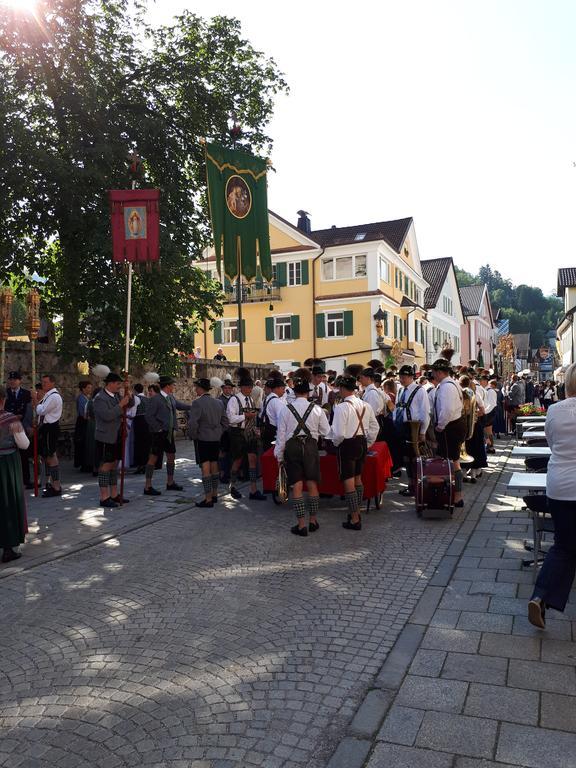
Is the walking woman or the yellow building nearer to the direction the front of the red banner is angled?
the walking woman

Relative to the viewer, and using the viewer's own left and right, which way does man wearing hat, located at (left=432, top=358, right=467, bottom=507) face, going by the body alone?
facing to the left of the viewer

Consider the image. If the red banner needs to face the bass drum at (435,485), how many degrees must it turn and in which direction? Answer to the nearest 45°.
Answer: approximately 45° to its left

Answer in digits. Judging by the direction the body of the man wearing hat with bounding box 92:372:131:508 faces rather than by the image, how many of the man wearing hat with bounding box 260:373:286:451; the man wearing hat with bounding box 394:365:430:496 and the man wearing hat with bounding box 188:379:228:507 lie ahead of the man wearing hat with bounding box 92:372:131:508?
3

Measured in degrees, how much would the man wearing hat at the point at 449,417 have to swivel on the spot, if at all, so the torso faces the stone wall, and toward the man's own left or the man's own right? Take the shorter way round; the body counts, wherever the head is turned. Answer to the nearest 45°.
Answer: approximately 45° to the man's own right

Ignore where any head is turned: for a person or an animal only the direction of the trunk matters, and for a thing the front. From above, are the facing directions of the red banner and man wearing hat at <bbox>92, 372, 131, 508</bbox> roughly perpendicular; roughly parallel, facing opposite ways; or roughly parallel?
roughly perpendicular

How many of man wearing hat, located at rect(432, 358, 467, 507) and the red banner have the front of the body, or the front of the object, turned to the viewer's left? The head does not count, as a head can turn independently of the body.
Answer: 1

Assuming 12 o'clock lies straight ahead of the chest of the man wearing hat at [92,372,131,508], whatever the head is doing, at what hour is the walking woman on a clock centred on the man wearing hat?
The walking woman is roughly at 2 o'clock from the man wearing hat.

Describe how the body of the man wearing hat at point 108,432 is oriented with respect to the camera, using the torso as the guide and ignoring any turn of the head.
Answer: to the viewer's right

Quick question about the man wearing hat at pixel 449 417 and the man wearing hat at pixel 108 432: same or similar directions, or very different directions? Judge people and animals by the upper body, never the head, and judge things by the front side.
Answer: very different directions

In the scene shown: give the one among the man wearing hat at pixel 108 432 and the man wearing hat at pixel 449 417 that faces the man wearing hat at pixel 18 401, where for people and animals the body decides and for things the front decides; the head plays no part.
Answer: the man wearing hat at pixel 449 417
